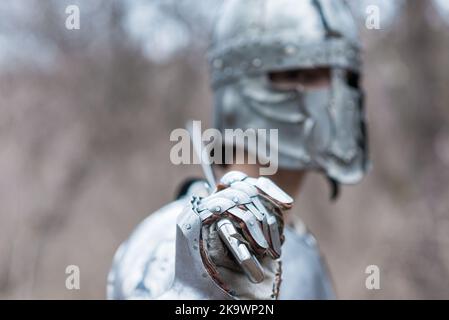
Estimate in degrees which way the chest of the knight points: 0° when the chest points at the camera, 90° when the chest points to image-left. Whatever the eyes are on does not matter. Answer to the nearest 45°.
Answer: approximately 315°
